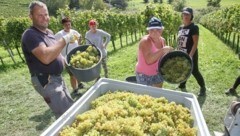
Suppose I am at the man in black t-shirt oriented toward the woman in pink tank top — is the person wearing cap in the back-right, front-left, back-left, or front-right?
front-left

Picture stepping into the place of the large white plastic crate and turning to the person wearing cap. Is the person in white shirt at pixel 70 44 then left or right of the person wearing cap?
left

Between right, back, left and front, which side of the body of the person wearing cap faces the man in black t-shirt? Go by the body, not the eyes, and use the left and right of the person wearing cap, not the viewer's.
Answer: front

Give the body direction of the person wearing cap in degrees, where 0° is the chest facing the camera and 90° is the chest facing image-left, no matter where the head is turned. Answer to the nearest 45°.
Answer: approximately 45°

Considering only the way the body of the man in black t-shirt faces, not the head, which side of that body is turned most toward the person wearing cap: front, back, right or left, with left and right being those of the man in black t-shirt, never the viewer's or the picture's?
left

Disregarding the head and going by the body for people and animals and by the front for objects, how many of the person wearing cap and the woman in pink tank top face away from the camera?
0

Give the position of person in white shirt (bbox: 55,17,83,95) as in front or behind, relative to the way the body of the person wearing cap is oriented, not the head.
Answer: in front

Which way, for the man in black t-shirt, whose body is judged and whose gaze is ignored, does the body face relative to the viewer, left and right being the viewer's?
facing the viewer and to the right of the viewer

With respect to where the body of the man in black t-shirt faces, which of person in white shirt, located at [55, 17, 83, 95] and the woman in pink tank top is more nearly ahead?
the woman in pink tank top

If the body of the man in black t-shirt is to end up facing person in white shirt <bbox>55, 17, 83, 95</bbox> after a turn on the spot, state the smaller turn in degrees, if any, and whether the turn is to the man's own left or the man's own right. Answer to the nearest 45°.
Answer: approximately 135° to the man's own left

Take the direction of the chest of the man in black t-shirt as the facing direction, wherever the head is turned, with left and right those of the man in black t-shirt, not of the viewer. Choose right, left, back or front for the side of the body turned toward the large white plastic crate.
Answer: front
